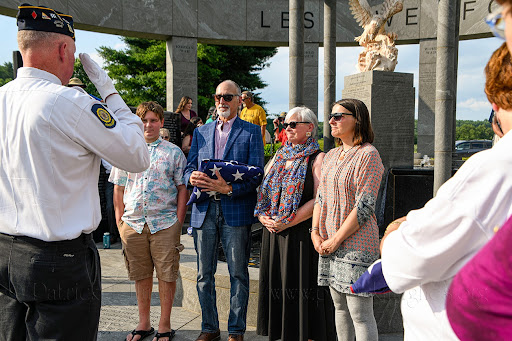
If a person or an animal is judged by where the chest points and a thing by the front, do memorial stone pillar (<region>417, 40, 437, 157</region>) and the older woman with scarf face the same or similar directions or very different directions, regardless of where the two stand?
same or similar directions

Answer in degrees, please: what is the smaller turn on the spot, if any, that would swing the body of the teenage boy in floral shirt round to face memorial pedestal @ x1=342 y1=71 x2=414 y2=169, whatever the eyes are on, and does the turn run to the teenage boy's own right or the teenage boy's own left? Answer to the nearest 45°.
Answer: approximately 135° to the teenage boy's own left

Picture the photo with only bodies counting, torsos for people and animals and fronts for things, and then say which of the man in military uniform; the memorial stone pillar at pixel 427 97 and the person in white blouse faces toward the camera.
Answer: the memorial stone pillar

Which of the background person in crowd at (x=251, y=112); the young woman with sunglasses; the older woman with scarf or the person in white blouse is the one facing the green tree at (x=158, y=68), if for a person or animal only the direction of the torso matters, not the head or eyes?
the person in white blouse

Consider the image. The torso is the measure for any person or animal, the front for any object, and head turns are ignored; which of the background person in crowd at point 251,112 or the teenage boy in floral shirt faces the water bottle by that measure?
the background person in crowd

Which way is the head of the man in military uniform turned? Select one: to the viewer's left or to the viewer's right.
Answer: to the viewer's right

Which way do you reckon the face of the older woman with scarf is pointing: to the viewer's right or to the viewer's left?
to the viewer's left

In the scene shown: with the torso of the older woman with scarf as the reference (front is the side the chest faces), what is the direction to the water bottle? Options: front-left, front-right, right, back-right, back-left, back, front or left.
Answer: right

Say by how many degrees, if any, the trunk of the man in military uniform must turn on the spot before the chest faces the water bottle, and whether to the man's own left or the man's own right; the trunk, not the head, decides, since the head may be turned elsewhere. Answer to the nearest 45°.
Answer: approximately 45° to the man's own left

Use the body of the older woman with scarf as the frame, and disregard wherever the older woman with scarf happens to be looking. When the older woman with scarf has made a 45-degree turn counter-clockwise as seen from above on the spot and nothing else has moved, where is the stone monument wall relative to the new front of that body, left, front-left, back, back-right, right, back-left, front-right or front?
back

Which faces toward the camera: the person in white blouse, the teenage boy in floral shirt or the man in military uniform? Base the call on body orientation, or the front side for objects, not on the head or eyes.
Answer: the teenage boy in floral shirt

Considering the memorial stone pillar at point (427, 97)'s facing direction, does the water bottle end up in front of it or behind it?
in front

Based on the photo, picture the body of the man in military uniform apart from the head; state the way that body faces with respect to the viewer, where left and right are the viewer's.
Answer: facing away from the viewer and to the right of the viewer

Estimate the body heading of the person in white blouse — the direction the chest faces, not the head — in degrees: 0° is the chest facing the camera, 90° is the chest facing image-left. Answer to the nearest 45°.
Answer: approximately 135°

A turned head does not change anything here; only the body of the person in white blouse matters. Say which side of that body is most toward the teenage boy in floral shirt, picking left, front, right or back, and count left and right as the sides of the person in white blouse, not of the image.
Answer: front

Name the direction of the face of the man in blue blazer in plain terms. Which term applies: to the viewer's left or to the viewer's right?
to the viewer's left

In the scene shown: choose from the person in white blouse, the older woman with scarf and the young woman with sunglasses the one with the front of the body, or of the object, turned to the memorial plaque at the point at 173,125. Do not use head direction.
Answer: the person in white blouse

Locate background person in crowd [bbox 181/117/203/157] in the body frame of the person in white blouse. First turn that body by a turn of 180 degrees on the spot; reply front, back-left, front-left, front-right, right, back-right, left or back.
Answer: back

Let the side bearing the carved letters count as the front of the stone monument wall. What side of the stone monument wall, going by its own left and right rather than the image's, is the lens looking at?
front
